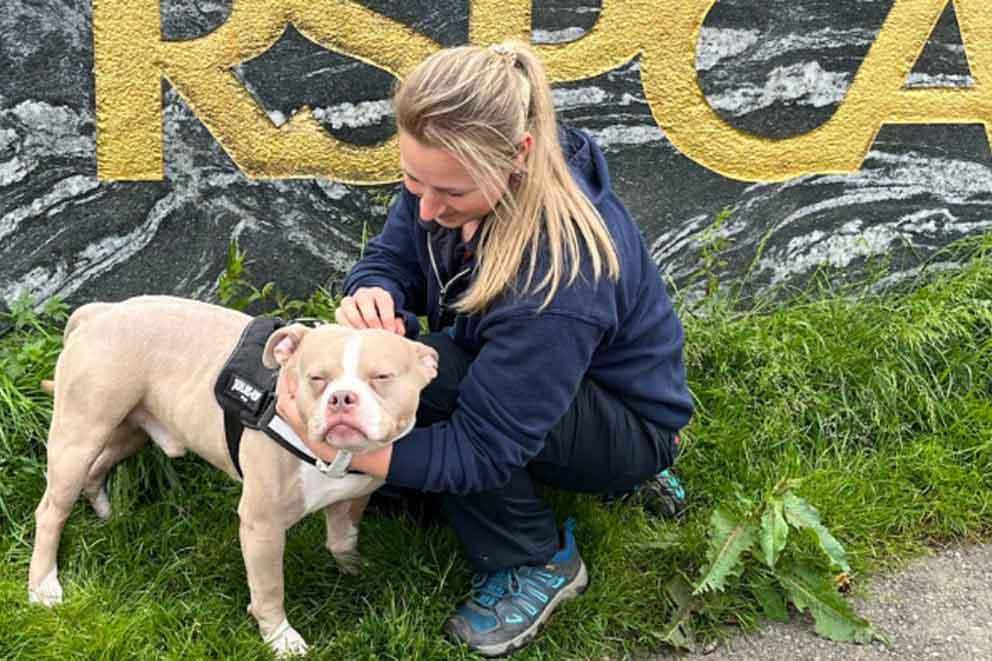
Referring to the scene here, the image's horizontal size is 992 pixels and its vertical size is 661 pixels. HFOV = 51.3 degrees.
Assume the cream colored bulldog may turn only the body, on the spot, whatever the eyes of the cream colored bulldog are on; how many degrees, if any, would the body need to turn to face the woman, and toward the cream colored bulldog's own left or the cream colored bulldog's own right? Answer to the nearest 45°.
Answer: approximately 45° to the cream colored bulldog's own left

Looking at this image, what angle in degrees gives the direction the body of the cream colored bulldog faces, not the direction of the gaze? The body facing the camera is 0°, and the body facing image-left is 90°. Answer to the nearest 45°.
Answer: approximately 315°

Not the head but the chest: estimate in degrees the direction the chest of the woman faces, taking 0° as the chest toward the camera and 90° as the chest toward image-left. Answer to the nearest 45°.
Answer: approximately 45°

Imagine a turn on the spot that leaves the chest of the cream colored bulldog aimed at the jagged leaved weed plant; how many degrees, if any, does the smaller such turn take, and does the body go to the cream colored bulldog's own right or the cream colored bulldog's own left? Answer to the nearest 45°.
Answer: approximately 45° to the cream colored bulldog's own left

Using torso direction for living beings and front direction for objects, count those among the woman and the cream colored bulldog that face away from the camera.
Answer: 0

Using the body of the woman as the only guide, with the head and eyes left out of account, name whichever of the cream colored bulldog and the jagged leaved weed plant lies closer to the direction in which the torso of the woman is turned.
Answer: the cream colored bulldog
